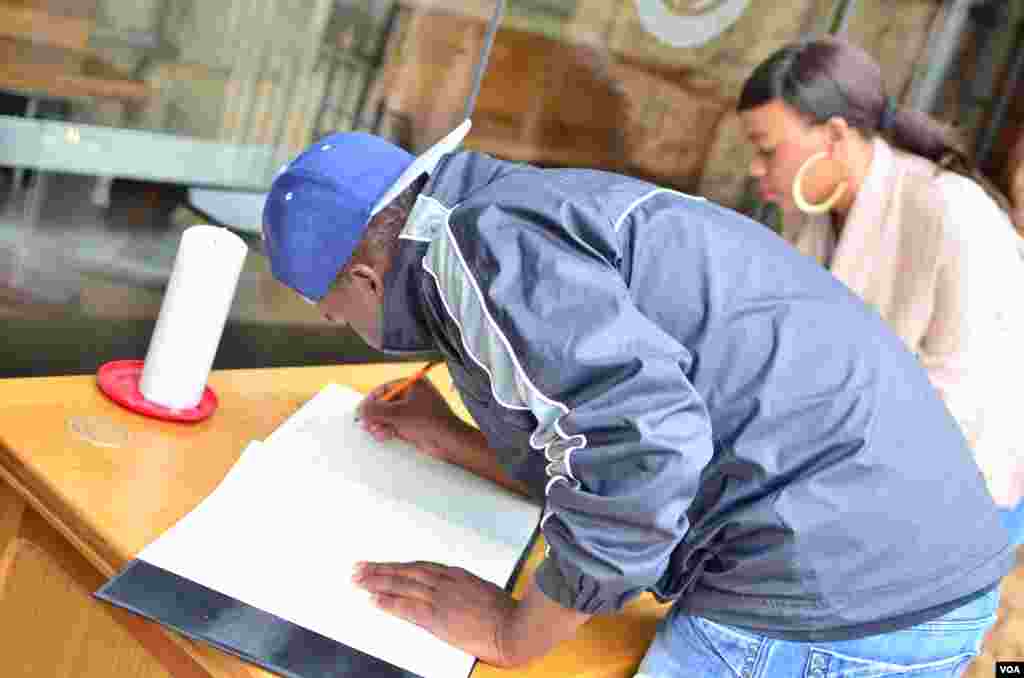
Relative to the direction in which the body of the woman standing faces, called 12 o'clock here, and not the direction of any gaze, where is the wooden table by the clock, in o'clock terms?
The wooden table is roughly at 10 o'clock from the woman standing.

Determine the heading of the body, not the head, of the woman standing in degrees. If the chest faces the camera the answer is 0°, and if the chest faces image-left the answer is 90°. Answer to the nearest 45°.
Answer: approximately 90°

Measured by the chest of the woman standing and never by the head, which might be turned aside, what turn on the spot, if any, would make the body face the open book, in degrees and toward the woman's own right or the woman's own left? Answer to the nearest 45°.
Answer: approximately 90° to the woman's own left

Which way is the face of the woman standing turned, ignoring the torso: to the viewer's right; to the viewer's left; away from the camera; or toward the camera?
to the viewer's left

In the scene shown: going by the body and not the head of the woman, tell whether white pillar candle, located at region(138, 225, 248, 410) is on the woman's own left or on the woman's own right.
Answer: on the woman's own left

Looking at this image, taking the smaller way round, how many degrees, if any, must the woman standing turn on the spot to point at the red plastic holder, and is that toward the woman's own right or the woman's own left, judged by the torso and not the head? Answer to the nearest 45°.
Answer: approximately 45° to the woman's own left
